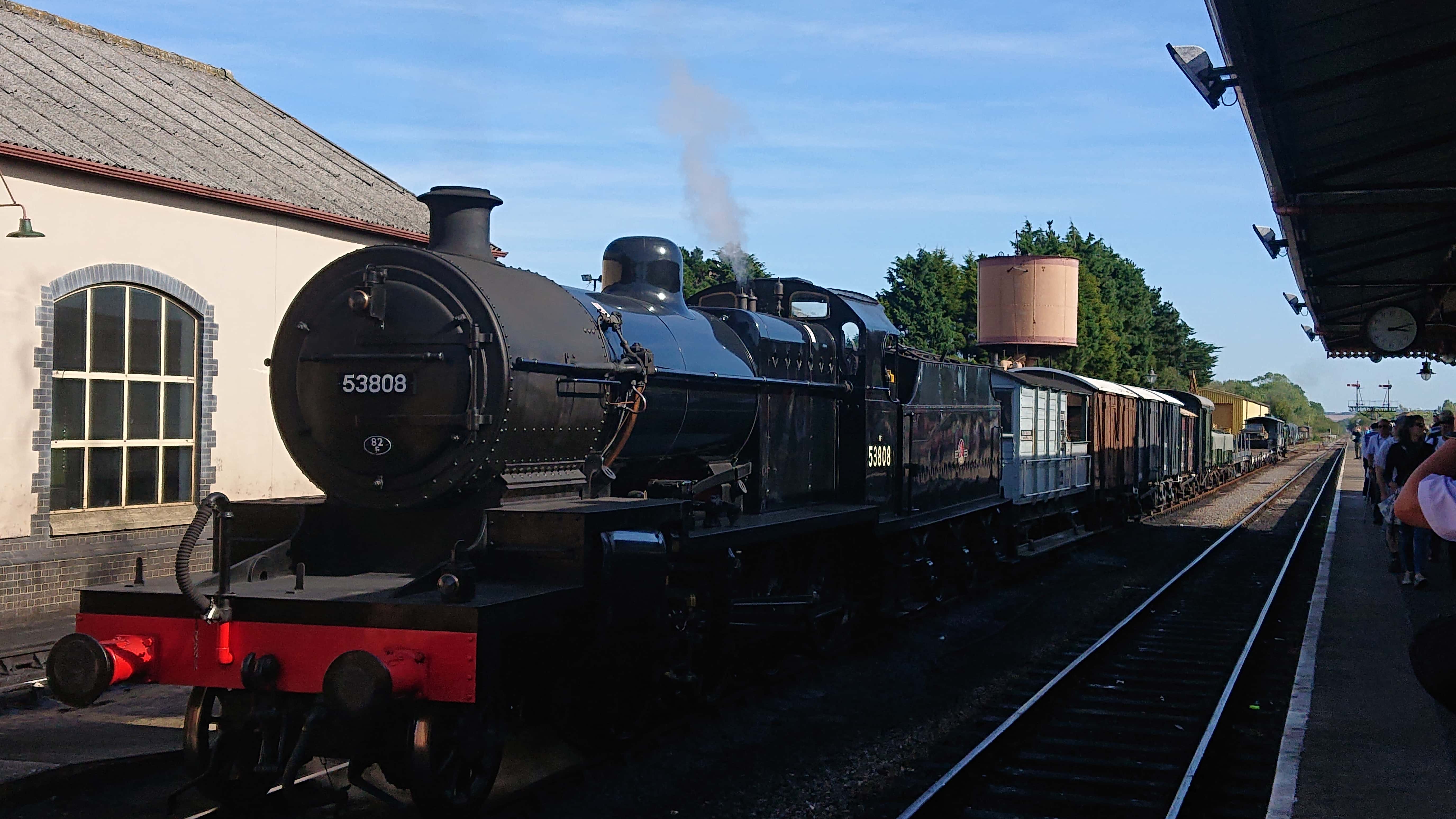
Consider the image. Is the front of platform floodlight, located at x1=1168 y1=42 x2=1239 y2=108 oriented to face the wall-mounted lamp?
yes

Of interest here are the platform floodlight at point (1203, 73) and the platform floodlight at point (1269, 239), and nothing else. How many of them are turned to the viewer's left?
2

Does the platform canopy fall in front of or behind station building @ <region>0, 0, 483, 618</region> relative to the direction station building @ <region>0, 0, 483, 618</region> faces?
in front

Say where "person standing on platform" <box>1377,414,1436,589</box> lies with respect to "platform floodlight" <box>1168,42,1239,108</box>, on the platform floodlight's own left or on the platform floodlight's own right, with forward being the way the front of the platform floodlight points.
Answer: on the platform floodlight's own right

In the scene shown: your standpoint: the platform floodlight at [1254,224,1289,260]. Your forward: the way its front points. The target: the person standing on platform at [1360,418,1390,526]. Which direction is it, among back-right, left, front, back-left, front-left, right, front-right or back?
right

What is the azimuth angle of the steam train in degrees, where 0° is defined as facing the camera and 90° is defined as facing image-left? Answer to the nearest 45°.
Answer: approximately 45°

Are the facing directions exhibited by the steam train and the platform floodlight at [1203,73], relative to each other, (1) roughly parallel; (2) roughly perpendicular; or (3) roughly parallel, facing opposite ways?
roughly perpendicular

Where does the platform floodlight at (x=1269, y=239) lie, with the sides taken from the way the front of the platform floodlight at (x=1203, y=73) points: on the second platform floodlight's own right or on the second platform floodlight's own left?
on the second platform floodlight's own right

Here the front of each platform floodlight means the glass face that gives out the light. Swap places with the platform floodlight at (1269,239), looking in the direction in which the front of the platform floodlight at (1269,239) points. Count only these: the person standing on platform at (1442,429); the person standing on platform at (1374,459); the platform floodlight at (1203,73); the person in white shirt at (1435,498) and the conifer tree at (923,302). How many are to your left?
2

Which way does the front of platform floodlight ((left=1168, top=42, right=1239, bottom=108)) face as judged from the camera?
facing to the left of the viewer

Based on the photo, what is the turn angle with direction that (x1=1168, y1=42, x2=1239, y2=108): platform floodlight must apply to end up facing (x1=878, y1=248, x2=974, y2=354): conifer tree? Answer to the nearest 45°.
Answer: approximately 90° to its right

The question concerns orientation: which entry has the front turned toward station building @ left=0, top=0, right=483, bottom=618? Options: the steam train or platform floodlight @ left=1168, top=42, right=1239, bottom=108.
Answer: the platform floodlight

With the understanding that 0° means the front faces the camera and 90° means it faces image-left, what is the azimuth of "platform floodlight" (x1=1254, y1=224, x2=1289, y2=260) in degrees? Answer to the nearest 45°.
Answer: approximately 90°
